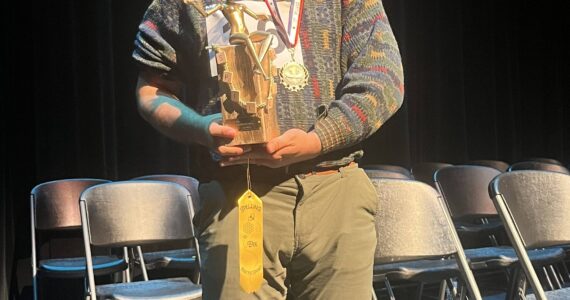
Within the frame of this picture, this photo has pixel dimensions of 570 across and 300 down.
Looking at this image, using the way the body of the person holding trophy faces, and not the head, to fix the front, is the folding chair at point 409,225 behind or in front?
behind

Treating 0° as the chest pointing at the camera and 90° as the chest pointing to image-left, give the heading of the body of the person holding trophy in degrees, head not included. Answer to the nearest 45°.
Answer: approximately 0°

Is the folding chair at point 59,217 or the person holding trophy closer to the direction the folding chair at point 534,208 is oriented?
the person holding trophy

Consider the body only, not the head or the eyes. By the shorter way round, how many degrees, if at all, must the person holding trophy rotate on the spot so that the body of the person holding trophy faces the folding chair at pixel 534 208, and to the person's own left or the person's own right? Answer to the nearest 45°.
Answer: approximately 135° to the person's own left

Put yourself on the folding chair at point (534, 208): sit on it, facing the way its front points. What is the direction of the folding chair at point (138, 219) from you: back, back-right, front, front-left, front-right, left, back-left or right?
back-right

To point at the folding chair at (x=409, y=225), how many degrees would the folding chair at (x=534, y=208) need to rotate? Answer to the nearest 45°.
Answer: approximately 90° to its right

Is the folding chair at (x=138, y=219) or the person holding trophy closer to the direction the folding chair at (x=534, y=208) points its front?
the person holding trophy
